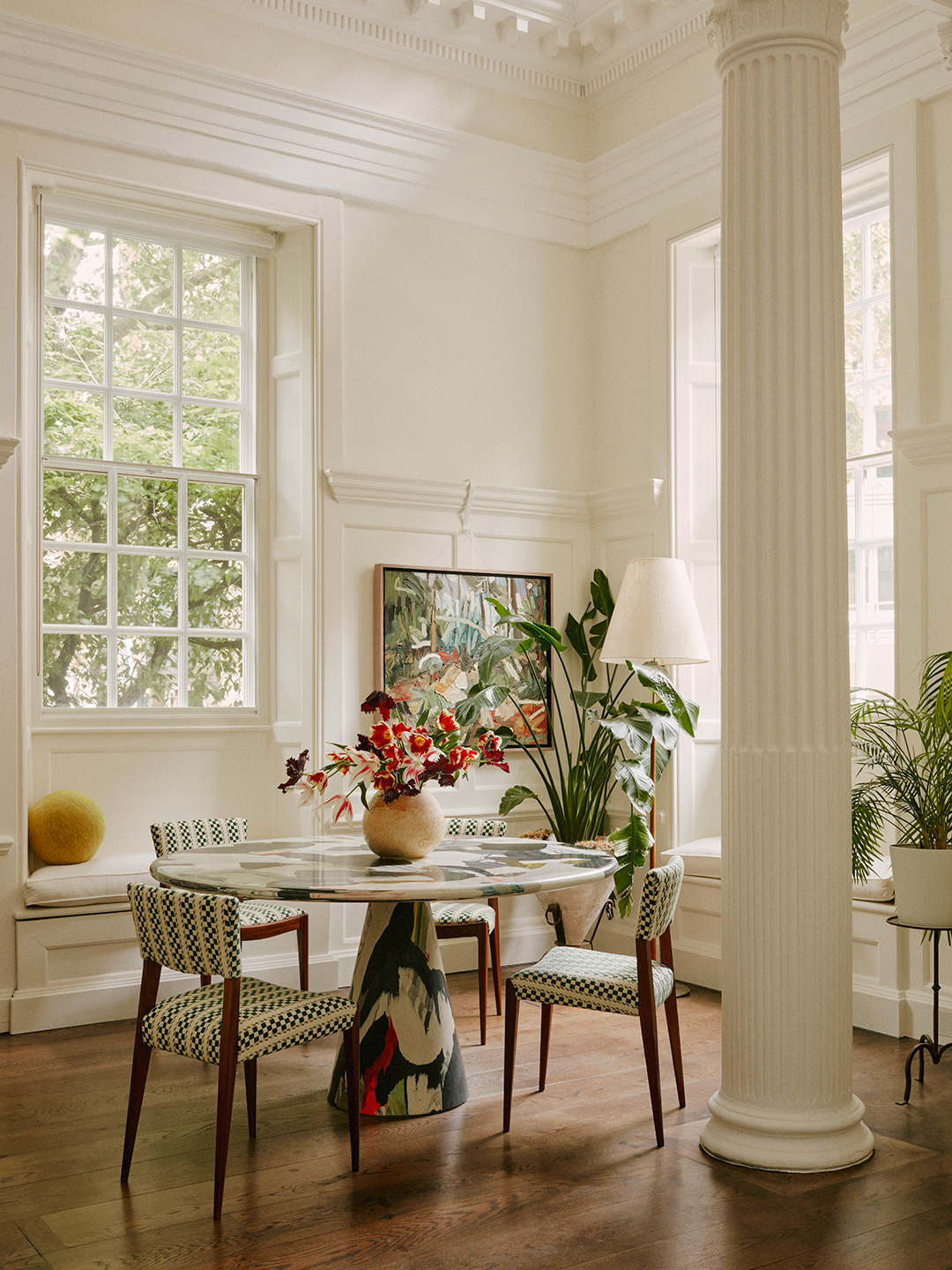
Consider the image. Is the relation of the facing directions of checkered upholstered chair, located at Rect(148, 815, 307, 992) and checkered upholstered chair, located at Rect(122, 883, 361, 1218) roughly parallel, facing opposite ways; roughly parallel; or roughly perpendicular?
roughly perpendicular

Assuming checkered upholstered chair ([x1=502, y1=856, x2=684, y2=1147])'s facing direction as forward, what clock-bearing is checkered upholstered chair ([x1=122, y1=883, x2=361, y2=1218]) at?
checkered upholstered chair ([x1=122, y1=883, x2=361, y2=1218]) is roughly at 11 o'clock from checkered upholstered chair ([x1=502, y1=856, x2=684, y2=1147]).

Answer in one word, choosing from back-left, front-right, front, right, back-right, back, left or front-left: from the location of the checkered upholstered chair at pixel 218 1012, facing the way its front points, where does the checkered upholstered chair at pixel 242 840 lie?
front-left

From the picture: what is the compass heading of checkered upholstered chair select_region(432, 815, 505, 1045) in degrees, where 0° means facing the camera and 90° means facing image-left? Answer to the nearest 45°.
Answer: approximately 0°

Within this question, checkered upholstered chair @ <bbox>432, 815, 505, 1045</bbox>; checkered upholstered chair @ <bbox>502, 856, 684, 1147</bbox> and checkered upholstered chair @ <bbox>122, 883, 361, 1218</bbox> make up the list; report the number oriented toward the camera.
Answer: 1

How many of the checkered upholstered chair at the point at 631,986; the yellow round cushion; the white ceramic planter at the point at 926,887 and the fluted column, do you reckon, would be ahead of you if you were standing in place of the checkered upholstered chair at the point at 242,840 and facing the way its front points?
3

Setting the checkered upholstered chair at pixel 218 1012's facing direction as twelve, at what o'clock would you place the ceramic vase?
The ceramic vase is roughly at 12 o'clock from the checkered upholstered chair.

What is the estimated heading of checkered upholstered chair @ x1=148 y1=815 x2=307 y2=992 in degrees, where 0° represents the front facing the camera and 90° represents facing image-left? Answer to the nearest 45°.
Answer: approximately 315°

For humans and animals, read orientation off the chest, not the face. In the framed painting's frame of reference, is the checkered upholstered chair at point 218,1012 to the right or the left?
on its right

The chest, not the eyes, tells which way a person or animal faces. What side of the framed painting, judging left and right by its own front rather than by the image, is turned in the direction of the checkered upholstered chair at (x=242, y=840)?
right

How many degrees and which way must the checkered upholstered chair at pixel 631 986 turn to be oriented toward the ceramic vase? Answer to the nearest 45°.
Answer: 0° — it already faces it

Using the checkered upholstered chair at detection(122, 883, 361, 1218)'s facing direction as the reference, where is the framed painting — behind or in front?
in front

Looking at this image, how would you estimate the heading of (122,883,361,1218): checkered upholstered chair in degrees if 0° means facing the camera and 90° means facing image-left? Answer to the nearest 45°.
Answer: approximately 225°

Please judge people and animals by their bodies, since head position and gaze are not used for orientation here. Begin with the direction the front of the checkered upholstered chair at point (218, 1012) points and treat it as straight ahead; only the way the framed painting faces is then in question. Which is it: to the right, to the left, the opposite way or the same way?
to the right

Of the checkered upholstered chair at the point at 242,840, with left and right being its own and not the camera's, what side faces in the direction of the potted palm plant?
front

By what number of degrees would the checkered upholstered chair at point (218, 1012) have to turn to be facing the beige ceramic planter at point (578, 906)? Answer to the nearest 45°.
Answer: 0° — it already faces it

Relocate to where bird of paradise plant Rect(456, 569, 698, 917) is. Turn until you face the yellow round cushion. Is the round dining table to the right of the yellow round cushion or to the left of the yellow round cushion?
left

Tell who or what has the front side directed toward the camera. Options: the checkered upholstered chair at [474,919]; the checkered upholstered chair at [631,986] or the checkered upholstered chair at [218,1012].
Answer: the checkered upholstered chair at [474,919]

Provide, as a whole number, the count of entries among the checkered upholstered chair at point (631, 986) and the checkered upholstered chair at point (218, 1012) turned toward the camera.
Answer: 0

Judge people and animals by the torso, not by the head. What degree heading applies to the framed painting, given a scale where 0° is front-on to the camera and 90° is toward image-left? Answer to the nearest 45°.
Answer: approximately 315°

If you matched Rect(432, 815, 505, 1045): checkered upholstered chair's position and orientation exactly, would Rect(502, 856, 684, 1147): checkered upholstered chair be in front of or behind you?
in front
